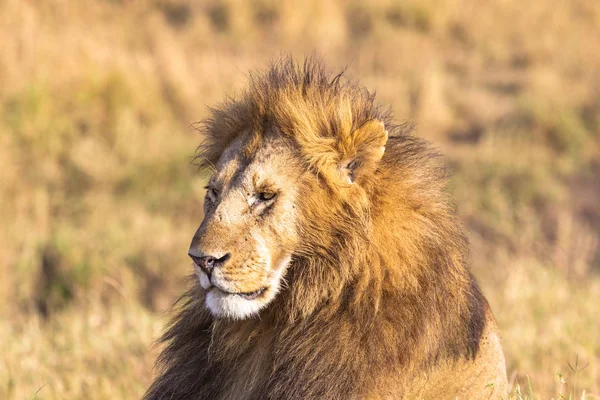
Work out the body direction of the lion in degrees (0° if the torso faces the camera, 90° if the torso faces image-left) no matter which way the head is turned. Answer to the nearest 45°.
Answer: approximately 45°
